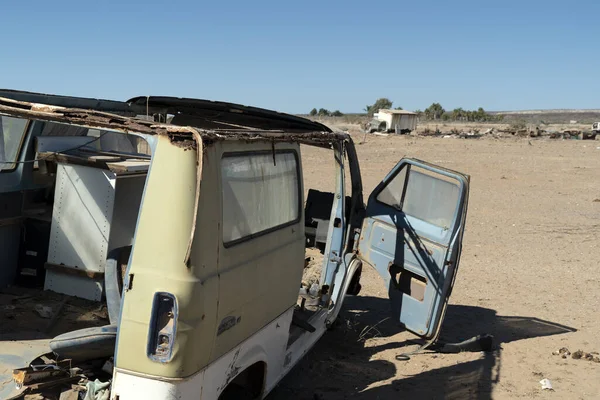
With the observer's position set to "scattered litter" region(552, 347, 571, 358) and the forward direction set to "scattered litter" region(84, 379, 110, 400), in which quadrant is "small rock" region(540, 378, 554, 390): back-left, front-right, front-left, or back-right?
front-left

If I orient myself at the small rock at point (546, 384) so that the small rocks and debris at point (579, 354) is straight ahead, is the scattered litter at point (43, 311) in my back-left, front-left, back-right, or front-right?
back-left

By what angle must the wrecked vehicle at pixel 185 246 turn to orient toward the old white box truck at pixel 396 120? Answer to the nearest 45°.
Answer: approximately 45° to its left

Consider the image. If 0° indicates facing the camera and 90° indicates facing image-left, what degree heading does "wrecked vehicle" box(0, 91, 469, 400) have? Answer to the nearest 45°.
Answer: approximately 225°

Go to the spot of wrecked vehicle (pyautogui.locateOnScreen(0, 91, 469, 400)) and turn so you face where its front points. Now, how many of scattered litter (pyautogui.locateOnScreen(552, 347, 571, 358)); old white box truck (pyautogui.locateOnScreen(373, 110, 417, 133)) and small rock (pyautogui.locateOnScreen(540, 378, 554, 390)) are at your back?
0

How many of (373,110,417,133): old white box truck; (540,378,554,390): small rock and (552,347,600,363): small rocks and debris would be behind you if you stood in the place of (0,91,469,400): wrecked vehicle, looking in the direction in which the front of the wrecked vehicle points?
0
